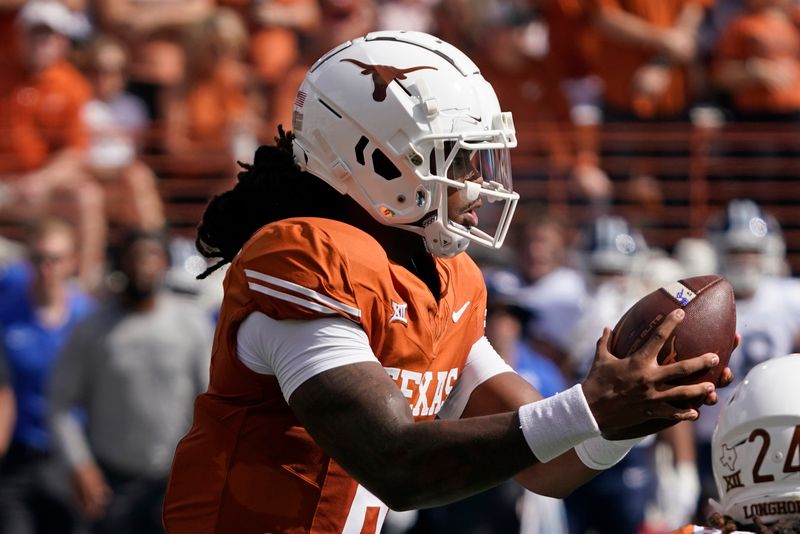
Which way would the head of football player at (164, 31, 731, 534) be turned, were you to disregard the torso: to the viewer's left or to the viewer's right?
to the viewer's right

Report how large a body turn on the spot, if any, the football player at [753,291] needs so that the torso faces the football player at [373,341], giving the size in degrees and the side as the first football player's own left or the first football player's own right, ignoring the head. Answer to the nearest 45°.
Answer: approximately 45° to the first football player's own left

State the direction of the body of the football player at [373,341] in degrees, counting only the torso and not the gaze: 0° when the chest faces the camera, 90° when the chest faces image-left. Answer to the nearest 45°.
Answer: approximately 315°
